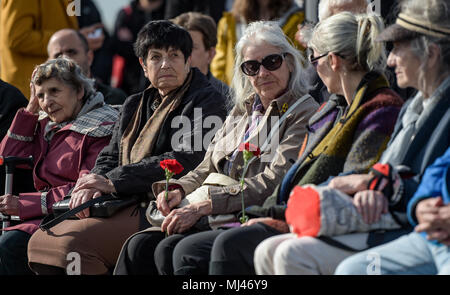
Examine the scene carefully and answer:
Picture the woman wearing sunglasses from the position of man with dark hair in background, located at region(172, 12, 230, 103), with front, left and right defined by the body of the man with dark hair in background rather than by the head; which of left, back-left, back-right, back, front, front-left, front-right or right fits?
front-left

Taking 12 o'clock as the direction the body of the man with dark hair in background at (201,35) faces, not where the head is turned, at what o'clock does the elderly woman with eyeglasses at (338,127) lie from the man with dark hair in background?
The elderly woman with eyeglasses is roughly at 10 o'clock from the man with dark hair in background.

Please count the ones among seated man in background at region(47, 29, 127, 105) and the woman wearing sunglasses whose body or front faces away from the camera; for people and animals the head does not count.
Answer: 0

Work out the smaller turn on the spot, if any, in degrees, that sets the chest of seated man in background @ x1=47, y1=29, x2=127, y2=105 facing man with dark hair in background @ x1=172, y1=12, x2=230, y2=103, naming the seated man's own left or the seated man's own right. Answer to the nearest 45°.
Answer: approximately 90° to the seated man's own left

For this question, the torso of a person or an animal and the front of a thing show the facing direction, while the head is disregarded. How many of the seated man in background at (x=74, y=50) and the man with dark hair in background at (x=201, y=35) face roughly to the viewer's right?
0

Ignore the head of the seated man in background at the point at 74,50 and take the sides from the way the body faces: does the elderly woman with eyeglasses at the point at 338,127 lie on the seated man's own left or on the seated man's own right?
on the seated man's own left

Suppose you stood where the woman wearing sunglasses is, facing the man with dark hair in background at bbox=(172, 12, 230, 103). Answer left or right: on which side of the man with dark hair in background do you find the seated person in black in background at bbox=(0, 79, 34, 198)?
left

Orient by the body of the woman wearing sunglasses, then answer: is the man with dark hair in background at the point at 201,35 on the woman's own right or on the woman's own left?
on the woman's own right
